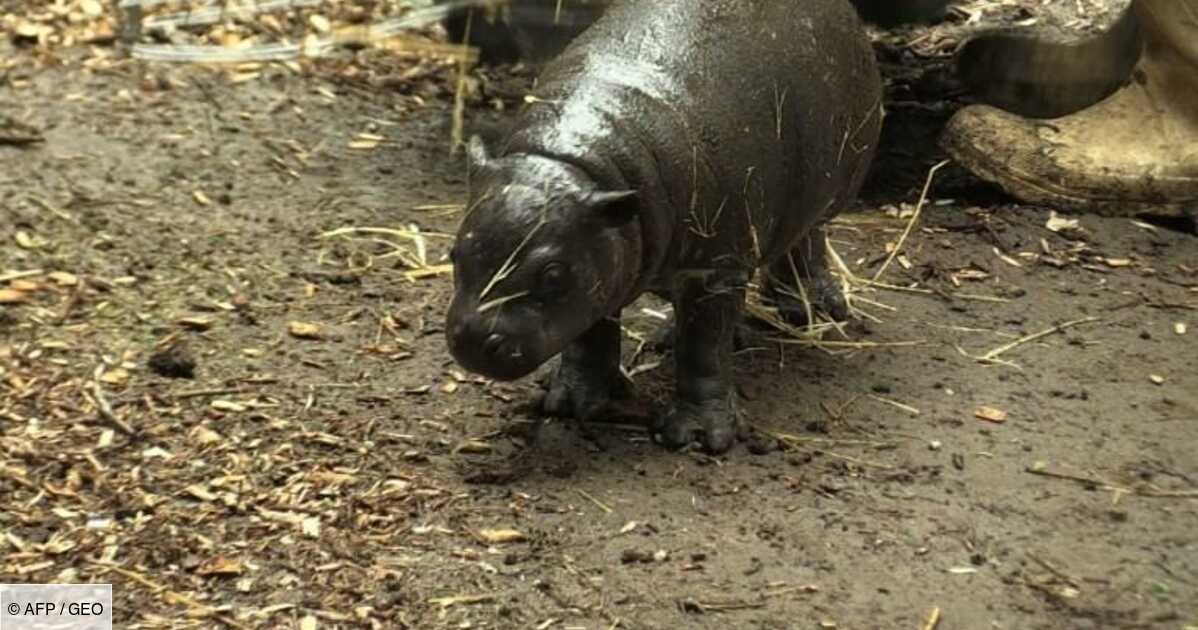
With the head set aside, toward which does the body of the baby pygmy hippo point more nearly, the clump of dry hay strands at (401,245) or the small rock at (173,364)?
the small rock

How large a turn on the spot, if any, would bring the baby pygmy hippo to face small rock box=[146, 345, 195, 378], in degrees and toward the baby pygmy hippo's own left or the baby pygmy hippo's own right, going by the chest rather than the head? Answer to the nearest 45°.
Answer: approximately 45° to the baby pygmy hippo's own right

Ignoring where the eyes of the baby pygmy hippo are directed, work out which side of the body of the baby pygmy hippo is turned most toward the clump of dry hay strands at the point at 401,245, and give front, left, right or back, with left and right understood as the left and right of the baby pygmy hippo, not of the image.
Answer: right

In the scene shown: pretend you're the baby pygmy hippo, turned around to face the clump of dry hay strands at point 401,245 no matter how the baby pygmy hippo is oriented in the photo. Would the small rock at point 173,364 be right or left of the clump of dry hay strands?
left

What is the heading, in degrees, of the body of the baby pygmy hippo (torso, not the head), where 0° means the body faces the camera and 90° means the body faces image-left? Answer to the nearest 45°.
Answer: approximately 45°
